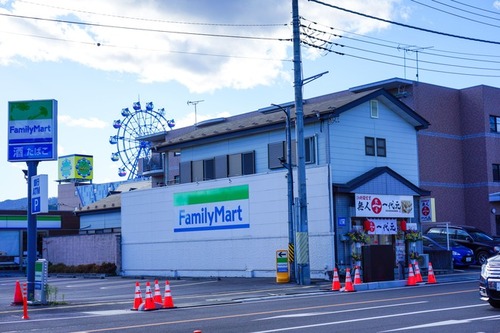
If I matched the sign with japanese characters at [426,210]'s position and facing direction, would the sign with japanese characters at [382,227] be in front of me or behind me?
in front

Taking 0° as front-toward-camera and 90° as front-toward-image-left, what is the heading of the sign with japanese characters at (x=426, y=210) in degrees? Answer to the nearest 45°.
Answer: approximately 45°

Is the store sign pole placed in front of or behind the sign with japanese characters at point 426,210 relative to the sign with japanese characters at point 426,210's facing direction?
in front

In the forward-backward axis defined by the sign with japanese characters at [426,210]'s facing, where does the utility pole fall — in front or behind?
in front

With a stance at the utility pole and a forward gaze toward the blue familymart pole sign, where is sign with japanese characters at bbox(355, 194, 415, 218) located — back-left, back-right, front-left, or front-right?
back-right

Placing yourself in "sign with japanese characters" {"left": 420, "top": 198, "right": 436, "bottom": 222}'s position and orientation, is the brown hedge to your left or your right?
on your right
